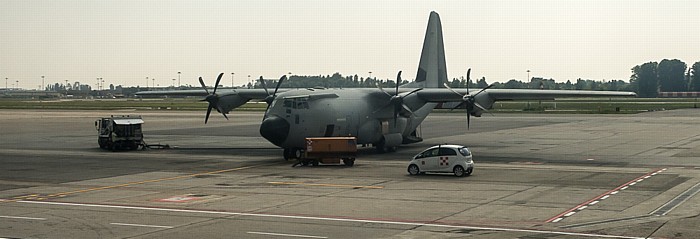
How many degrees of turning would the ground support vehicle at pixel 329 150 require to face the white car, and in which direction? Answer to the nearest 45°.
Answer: approximately 135° to its left

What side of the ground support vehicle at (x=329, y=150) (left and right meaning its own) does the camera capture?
left
